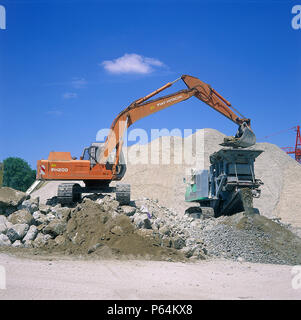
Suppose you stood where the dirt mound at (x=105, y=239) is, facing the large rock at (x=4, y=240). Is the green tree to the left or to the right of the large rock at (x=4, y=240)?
right

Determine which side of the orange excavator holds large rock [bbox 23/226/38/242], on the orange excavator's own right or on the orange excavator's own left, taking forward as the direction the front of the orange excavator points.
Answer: on the orange excavator's own right

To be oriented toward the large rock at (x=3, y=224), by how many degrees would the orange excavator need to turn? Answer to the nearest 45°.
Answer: approximately 135° to its right

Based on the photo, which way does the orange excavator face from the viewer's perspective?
to the viewer's right

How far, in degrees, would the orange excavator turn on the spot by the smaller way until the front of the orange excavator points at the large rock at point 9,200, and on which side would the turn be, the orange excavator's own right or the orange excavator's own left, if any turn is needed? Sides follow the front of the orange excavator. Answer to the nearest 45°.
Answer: approximately 135° to the orange excavator's own right

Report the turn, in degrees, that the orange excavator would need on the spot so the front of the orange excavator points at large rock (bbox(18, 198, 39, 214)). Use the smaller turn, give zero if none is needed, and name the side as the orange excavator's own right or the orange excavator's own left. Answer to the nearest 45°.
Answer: approximately 135° to the orange excavator's own right

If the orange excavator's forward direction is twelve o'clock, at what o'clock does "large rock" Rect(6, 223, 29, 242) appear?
The large rock is roughly at 4 o'clock from the orange excavator.

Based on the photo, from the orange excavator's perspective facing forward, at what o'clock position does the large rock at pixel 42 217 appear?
The large rock is roughly at 4 o'clock from the orange excavator.
